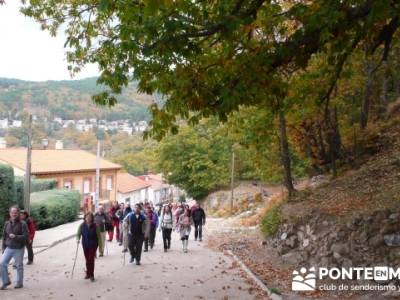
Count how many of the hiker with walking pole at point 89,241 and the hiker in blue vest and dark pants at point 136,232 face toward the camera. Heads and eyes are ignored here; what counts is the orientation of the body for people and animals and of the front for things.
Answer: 2

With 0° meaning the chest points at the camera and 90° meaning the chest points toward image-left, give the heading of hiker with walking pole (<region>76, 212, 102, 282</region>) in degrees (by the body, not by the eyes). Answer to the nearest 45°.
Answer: approximately 0°

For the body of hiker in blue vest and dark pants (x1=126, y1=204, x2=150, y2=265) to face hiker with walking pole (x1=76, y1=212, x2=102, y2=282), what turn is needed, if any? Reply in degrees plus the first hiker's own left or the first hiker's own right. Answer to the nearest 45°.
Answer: approximately 45° to the first hiker's own right

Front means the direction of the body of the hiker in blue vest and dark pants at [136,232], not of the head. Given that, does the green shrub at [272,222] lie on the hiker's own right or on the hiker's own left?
on the hiker's own left

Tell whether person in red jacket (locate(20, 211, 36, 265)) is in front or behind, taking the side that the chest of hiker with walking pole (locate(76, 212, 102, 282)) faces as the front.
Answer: behind

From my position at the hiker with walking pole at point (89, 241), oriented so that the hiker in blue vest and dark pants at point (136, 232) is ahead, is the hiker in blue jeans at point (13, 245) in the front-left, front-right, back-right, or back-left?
back-left

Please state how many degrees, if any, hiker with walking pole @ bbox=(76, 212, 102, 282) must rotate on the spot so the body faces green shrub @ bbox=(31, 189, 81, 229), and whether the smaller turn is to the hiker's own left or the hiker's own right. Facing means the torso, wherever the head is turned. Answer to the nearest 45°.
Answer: approximately 180°

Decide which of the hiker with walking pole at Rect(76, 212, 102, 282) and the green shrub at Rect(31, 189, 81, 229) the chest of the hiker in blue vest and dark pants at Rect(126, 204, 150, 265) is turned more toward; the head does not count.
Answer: the hiker with walking pole

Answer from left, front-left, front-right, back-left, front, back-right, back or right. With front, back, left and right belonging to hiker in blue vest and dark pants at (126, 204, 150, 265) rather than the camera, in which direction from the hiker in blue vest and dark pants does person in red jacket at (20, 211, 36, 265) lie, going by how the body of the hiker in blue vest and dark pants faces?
right
